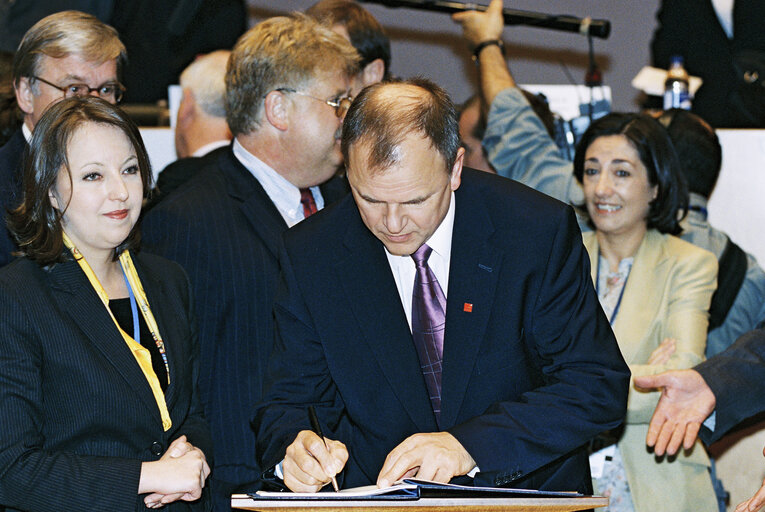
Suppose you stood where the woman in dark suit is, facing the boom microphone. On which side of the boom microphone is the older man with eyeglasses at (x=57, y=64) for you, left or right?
left

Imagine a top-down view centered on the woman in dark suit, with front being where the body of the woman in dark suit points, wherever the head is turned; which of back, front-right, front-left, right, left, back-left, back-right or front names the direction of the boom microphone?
left

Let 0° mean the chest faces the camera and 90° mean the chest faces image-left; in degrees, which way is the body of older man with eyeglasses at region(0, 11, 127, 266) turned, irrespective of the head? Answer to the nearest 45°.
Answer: approximately 315°

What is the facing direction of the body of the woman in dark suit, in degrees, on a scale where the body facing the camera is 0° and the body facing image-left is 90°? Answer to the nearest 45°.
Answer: approximately 315°

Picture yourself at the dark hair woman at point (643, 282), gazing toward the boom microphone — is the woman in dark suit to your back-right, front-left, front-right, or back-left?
back-left

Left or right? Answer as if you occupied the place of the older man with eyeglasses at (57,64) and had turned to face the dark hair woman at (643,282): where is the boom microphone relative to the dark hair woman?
left

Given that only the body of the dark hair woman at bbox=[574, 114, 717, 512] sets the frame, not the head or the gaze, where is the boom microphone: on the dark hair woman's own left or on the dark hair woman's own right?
on the dark hair woman's own right

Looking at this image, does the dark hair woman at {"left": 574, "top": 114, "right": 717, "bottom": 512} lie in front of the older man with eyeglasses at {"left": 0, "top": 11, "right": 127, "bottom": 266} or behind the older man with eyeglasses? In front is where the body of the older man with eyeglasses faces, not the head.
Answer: in front
